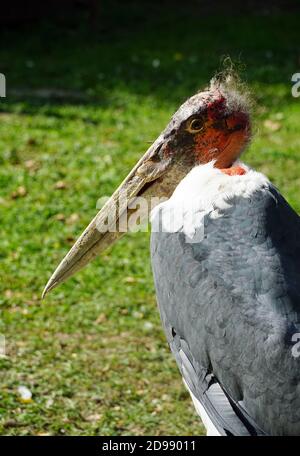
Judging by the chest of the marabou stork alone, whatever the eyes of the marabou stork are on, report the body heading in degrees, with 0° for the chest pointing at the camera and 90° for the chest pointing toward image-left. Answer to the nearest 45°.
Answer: approximately 90°
